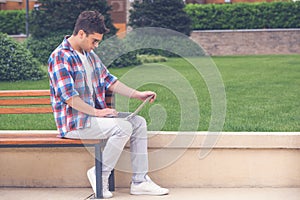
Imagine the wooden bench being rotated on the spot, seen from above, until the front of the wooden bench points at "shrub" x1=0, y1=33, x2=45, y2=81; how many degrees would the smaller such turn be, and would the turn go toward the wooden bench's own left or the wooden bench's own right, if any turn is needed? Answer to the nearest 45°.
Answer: approximately 180°

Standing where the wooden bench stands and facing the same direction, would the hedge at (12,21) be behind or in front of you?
behind
